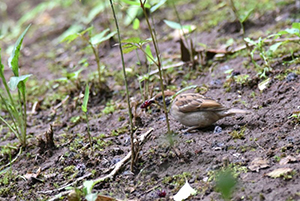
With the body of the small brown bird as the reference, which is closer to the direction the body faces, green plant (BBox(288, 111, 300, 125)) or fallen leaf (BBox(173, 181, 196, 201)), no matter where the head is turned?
the fallen leaf

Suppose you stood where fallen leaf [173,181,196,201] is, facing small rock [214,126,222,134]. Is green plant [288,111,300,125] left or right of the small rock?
right

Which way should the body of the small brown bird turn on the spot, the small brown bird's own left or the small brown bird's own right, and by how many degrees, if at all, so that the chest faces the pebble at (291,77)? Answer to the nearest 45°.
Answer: approximately 135° to the small brown bird's own right

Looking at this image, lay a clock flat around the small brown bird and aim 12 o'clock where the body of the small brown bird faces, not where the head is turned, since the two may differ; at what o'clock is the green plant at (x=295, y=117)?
The green plant is roughly at 7 o'clock from the small brown bird.

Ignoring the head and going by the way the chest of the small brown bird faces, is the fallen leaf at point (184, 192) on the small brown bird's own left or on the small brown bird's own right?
on the small brown bird's own left

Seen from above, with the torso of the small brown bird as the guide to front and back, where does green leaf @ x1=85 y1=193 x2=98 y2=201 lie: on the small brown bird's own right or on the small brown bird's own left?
on the small brown bird's own left

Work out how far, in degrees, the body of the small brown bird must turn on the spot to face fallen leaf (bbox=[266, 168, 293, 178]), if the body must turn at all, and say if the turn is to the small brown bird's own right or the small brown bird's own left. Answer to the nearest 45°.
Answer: approximately 90° to the small brown bird's own left

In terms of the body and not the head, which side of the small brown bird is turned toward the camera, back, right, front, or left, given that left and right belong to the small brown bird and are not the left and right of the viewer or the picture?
left

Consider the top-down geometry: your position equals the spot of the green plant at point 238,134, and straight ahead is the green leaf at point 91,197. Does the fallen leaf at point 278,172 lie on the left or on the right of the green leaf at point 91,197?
left
